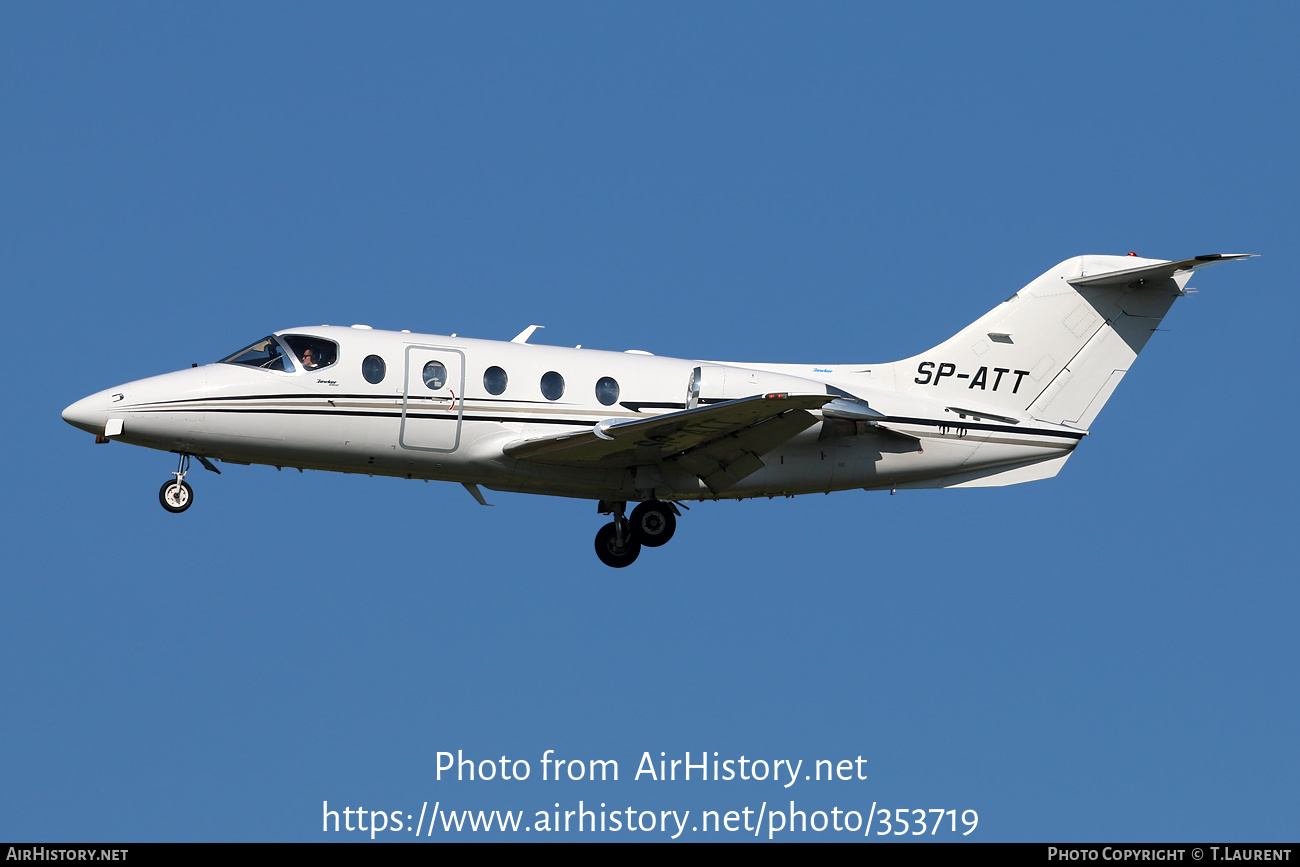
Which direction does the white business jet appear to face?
to the viewer's left
